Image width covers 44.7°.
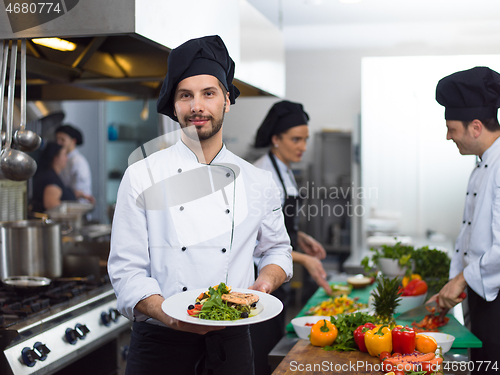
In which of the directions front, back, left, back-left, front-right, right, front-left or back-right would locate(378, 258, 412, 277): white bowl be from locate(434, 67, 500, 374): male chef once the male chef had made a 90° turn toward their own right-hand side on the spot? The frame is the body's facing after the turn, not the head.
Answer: front-left

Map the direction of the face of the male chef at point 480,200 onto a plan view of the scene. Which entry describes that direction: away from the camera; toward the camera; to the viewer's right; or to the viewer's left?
to the viewer's left

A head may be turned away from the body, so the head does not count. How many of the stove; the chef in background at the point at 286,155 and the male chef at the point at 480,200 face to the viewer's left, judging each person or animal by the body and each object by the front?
1

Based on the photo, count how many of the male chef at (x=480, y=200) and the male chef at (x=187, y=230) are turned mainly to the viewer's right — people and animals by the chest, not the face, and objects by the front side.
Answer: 0

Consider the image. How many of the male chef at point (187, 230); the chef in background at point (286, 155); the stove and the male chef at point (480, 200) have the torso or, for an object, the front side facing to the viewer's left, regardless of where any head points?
1

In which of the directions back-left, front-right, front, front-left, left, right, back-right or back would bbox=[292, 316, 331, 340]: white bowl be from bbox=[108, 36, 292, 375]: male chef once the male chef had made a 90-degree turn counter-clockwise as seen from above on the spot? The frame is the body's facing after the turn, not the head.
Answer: front-left

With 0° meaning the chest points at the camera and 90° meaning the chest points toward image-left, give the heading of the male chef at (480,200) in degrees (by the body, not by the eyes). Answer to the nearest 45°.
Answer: approximately 90°

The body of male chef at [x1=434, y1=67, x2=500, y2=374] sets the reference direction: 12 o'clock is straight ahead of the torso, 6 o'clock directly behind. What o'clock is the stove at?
The stove is roughly at 11 o'clock from the male chef.

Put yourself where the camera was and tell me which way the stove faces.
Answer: facing the viewer and to the right of the viewer
